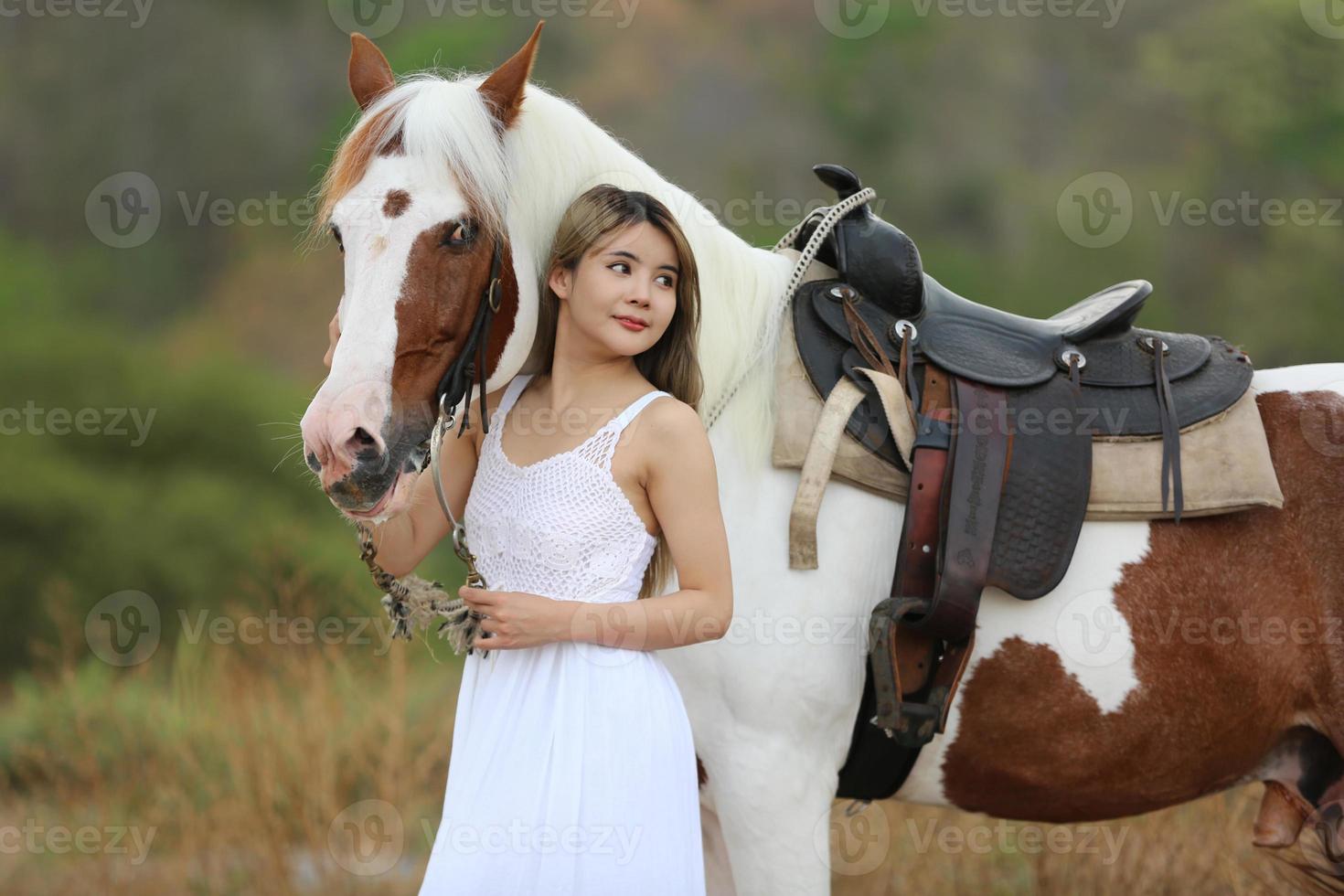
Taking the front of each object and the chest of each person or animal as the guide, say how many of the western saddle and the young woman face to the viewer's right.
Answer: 0

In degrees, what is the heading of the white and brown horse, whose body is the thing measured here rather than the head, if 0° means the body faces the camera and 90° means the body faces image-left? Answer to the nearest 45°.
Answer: approximately 90°

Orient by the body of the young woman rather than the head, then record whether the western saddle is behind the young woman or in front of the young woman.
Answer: behind

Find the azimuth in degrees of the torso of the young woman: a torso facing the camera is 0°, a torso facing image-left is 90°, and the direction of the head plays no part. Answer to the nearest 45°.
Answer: approximately 45°

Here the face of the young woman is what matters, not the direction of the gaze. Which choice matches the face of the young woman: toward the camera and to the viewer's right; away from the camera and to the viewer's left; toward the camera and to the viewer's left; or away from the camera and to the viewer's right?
toward the camera and to the viewer's right

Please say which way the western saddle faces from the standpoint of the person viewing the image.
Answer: facing to the left of the viewer

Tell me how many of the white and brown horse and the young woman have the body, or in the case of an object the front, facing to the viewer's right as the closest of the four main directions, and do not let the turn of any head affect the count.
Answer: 0

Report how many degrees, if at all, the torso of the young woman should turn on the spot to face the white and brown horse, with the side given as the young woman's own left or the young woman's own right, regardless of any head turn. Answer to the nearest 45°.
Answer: approximately 180°

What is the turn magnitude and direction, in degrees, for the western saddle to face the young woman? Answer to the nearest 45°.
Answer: approximately 45° to its left
